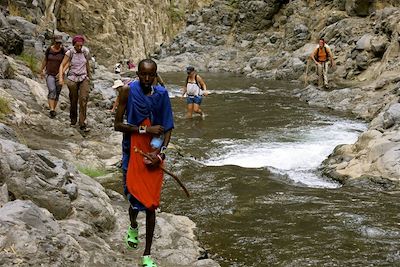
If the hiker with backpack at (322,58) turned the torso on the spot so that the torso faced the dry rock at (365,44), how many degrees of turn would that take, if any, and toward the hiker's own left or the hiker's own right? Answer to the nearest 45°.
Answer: approximately 135° to the hiker's own left

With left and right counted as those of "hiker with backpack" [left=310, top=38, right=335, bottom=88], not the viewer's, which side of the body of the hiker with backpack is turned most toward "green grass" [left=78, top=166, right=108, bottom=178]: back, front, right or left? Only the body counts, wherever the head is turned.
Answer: front

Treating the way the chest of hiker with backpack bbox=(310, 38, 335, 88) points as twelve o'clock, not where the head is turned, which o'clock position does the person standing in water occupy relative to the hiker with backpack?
The person standing in water is roughly at 1 o'clock from the hiker with backpack.

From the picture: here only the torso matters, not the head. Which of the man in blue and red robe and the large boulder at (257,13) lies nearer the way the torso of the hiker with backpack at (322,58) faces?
the man in blue and red robe

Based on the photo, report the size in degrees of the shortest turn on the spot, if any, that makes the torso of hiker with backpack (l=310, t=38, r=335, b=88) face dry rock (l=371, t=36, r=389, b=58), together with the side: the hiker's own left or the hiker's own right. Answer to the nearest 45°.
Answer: approximately 135° to the hiker's own left

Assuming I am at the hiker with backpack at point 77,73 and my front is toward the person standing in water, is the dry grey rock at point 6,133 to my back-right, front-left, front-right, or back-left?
back-right

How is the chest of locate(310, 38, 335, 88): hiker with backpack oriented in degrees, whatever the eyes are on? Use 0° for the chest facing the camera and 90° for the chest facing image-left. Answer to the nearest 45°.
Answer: approximately 0°

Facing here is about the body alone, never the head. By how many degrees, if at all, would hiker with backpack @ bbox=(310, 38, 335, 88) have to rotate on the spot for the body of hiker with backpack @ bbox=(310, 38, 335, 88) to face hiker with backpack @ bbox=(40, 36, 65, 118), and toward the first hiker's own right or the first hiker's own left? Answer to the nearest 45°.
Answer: approximately 45° to the first hiker's own right

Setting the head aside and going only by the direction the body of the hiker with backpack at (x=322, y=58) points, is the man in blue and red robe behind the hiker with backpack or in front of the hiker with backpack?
in front

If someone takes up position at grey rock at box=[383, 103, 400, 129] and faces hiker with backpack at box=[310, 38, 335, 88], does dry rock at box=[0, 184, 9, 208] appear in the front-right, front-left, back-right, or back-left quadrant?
back-left
